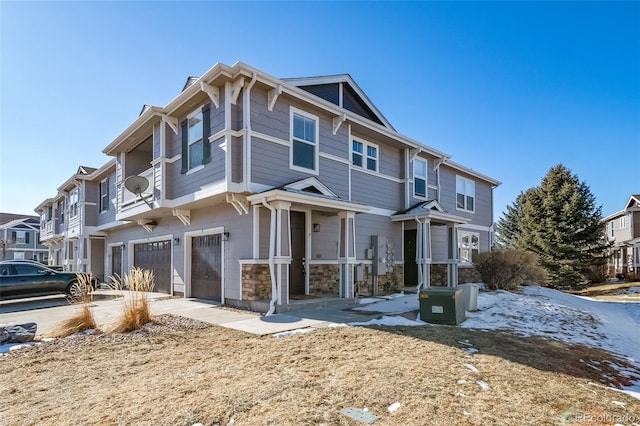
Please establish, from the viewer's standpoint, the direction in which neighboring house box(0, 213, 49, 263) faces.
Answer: facing the viewer

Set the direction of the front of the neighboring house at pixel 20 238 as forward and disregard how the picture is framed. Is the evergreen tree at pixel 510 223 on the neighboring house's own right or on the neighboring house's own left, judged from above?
on the neighboring house's own left
